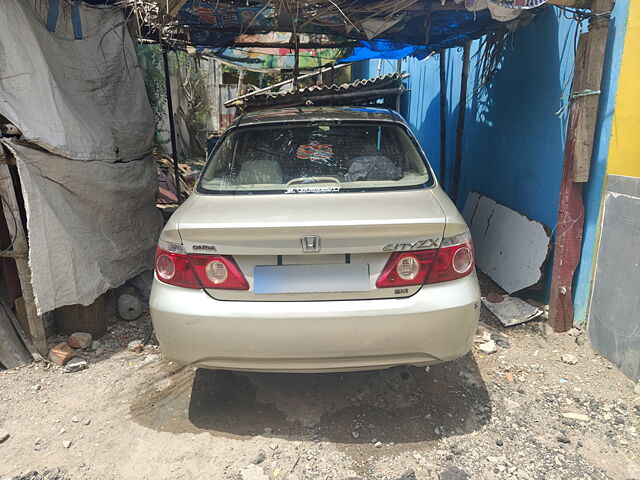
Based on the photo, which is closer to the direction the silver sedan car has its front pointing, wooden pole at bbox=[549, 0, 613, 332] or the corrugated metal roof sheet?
the corrugated metal roof sheet

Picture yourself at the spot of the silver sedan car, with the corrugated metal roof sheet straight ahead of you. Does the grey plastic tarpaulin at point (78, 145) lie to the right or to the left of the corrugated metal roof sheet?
left

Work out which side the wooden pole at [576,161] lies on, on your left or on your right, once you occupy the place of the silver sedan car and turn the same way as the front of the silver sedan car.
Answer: on your right

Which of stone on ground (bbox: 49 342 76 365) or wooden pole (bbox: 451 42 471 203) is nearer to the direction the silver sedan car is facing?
the wooden pole

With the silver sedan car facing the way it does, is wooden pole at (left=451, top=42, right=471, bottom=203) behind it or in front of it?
in front

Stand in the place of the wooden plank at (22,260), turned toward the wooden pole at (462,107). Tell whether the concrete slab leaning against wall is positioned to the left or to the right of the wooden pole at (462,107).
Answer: right

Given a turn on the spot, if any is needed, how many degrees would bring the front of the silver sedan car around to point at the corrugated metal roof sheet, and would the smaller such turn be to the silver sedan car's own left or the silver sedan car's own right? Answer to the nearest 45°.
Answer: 0° — it already faces it

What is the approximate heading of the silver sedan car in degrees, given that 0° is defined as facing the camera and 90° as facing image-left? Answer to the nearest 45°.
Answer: approximately 180°
